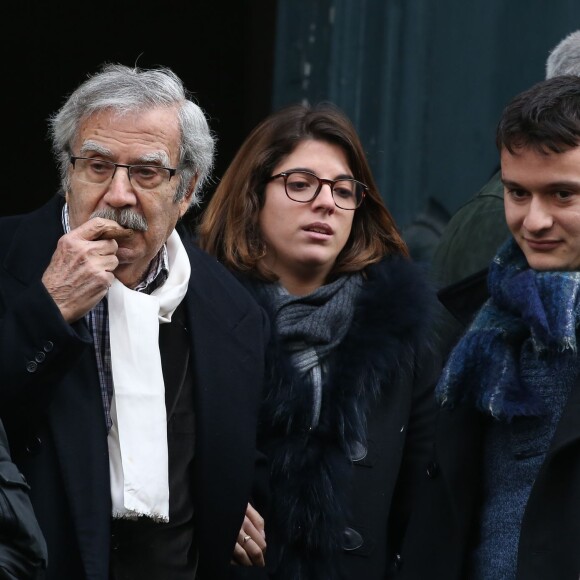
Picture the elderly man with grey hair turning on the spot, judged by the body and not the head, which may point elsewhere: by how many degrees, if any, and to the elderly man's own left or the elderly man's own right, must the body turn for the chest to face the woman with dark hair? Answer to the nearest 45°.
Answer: approximately 135° to the elderly man's own left

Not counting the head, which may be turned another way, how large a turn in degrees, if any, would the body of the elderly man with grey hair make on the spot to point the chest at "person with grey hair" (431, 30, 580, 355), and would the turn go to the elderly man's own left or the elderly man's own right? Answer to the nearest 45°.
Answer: approximately 135° to the elderly man's own left

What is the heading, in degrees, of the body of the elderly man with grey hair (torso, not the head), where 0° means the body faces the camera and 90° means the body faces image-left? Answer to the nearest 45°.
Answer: approximately 0°
